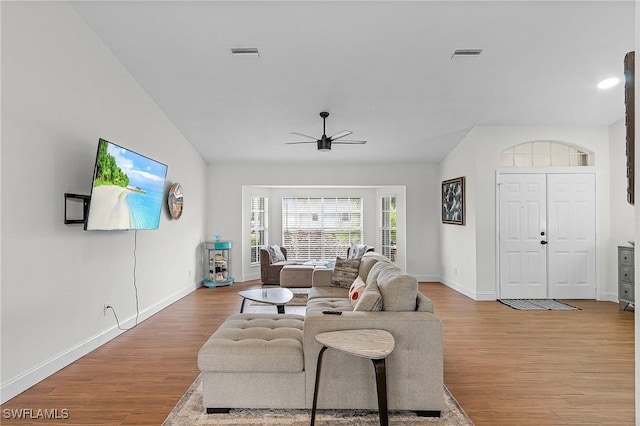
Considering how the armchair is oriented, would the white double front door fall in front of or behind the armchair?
in front

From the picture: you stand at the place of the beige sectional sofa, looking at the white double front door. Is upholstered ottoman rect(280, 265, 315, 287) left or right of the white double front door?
left

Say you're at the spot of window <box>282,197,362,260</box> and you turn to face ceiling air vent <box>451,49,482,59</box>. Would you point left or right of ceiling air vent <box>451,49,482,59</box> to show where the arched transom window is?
left

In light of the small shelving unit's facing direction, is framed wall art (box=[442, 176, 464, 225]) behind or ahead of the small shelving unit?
ahead

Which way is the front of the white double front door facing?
toward the camera

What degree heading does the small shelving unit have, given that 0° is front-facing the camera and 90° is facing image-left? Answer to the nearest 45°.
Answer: approximately 315°

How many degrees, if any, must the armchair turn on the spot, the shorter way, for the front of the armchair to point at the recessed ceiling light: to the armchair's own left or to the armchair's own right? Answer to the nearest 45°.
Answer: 0° — it already faces it

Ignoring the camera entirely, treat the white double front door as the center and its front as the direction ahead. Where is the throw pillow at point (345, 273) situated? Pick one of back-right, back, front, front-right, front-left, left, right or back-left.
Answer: front-right

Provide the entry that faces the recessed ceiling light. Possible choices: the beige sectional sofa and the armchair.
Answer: the armchair

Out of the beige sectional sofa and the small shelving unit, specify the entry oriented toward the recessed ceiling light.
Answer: the small shelving unit

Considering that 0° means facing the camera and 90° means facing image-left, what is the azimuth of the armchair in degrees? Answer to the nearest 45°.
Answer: approximately 315°

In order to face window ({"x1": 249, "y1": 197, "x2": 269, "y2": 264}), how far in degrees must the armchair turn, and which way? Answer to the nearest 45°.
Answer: approximately 135° to its left
